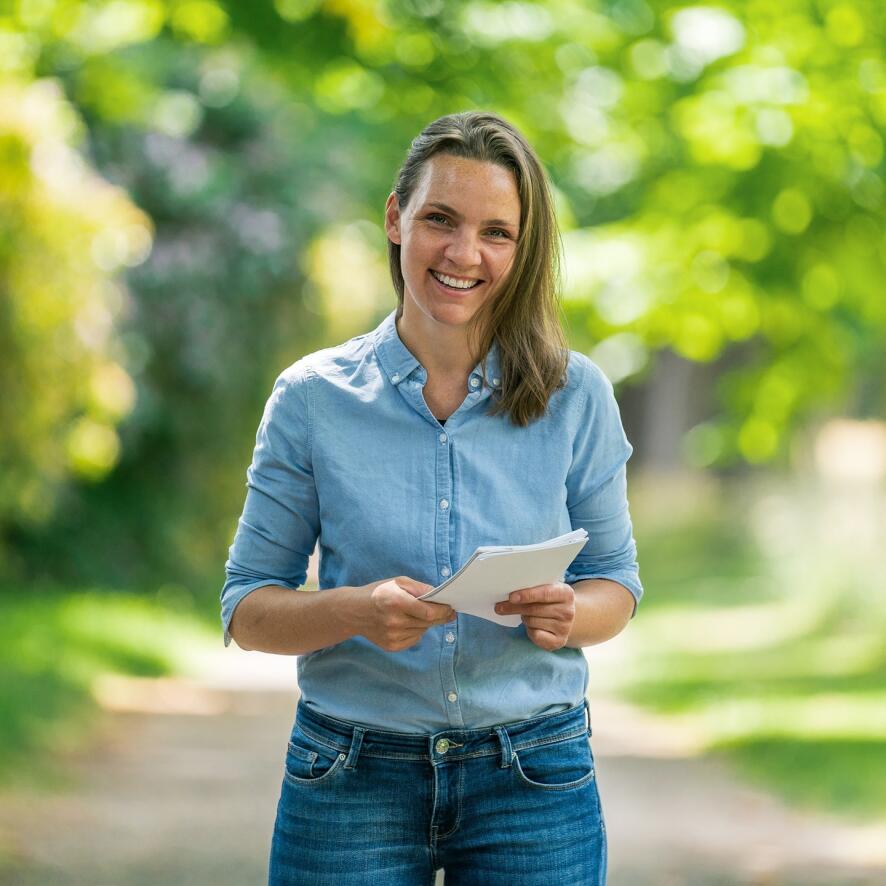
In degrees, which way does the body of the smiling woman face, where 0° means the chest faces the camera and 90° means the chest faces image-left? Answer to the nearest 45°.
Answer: approximately 0°
